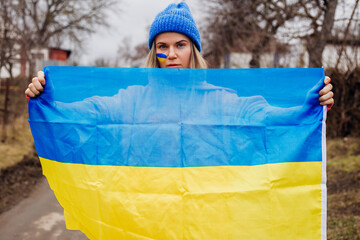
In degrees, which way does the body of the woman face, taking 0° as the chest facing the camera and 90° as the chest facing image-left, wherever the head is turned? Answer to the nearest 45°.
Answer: approximately 0°

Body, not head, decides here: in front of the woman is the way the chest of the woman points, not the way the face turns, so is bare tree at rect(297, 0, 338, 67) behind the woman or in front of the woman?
behind
